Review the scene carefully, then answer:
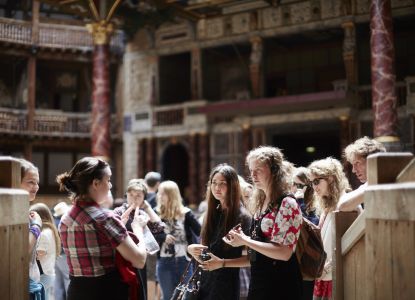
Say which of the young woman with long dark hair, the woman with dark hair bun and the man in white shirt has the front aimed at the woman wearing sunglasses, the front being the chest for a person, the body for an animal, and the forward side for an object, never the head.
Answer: the woman with dark hair bun

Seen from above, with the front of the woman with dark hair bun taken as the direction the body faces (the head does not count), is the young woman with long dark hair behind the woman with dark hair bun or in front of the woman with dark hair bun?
in front

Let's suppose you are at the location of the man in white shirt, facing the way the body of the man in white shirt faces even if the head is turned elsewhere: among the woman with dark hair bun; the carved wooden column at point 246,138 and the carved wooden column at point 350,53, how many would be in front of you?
1

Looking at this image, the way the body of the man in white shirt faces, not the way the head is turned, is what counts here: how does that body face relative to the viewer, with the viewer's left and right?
facing the viewer and to the left of the viewer

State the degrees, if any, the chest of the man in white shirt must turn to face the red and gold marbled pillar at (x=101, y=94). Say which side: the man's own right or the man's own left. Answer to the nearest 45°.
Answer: approximately 90° to the man's own right

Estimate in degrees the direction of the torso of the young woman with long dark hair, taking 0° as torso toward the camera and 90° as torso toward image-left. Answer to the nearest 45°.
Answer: approximately 45°

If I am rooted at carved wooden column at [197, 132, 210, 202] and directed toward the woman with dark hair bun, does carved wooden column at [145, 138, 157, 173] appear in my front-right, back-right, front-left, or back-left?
back-right

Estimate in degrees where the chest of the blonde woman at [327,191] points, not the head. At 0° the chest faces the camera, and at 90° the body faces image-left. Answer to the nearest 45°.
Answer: approximately 90°

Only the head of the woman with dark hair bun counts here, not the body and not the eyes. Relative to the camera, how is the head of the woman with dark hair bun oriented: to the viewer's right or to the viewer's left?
to the viewer's right

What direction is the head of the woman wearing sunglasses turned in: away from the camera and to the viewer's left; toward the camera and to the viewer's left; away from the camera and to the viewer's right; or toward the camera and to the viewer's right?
toward the camera and to the viewer's left

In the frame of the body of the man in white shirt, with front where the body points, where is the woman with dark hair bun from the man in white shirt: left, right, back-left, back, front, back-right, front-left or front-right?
front

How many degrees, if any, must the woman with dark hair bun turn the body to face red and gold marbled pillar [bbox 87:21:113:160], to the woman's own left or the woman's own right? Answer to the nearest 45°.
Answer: approximately 45° to the woman's own left

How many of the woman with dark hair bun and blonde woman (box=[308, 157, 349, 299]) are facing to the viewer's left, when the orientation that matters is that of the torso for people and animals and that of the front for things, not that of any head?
1

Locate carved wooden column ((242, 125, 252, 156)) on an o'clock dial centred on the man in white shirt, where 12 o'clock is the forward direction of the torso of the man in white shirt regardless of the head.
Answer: The carved wooden column is roughly at 4 o'clock from the man in white shirt.

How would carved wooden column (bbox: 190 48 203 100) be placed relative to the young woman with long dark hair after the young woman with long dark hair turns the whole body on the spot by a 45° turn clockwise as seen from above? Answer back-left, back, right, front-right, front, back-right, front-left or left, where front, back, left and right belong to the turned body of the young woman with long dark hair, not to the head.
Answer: right

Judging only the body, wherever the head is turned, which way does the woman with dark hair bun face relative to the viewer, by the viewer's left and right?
facing away from the viewer and to the right of the viewer

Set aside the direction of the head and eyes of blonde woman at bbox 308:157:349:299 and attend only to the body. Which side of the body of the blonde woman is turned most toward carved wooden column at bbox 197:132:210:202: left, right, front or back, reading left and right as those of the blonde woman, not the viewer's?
right

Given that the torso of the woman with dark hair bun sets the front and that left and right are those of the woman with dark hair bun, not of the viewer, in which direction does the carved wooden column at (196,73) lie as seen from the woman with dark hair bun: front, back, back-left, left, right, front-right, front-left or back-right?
front-left
